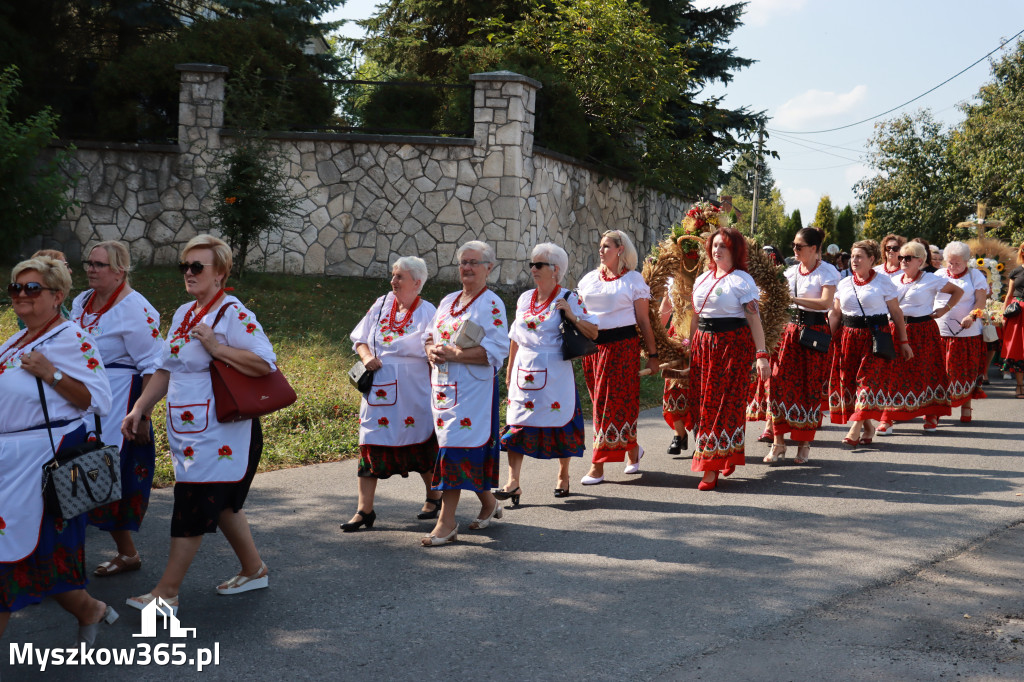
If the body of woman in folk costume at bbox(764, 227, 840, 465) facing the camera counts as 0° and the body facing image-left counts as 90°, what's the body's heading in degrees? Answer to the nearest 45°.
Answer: approximately 45°

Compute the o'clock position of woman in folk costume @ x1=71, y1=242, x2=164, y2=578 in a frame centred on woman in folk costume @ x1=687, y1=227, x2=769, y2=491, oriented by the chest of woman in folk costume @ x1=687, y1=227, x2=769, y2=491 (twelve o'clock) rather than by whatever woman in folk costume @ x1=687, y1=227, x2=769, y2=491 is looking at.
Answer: woman in folk costume @ x1=71, y1=242, x2=164, y2=578 is roughly at 12 o'clock from woman in folk costume @ x1=687, y1=227, x2=769, y2=491.

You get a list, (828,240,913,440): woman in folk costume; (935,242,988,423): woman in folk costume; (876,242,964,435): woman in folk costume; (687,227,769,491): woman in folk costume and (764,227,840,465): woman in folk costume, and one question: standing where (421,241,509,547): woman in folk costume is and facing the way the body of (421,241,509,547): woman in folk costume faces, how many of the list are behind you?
5

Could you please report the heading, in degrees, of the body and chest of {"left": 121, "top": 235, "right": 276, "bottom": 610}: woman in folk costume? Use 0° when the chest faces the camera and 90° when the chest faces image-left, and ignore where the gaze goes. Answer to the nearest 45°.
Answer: approximately 45°

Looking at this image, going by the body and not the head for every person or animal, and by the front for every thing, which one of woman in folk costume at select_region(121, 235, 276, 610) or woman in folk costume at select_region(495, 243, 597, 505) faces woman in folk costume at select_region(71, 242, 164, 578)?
woman in folk costume at select_region(495, 243, 597, 505)

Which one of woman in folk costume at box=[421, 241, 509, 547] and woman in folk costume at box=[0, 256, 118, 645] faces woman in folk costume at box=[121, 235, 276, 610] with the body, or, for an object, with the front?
woman in folk costume at box=[421, 241, 509, 547]

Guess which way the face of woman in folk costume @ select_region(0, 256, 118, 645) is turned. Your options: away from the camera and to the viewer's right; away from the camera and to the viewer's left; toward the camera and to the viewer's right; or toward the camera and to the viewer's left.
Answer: toward the camera and to the viewer's left

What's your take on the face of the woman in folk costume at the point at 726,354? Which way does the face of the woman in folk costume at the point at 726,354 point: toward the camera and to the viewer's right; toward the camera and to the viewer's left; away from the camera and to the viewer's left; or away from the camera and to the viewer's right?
toward the camera and to the viewer's left

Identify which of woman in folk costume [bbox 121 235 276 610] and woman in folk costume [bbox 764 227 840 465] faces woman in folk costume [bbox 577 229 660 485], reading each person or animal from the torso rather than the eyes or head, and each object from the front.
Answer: woman in folk costume [bbox 764 227 840 465]

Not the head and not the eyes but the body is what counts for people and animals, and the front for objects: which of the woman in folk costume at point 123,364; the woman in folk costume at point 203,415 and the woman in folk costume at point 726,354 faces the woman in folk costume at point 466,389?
the woman in folk costume at point 726,354

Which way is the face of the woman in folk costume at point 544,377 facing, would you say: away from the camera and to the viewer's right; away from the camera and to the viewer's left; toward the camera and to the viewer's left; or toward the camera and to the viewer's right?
toward the camera and to the viewer's left

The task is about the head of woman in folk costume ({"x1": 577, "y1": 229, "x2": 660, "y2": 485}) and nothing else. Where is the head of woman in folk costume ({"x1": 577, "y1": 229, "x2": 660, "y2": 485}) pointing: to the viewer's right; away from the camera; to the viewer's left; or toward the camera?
to the viewer's left

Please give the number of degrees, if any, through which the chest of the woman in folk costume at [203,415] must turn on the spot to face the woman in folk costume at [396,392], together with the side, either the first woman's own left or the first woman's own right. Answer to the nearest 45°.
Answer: approximately 180°

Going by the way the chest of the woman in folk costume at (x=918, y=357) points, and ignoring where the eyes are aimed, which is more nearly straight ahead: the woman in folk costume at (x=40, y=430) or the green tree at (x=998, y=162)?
the woman in folk costume

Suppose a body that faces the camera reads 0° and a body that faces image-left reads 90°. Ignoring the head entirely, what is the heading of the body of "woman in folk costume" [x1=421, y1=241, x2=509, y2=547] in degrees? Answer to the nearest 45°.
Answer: approximately 45°
